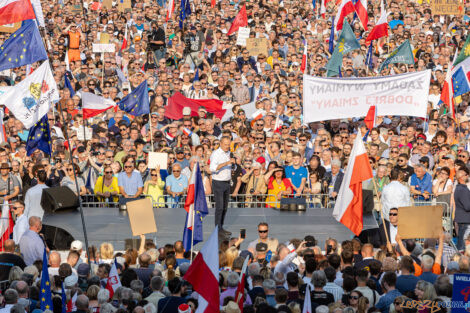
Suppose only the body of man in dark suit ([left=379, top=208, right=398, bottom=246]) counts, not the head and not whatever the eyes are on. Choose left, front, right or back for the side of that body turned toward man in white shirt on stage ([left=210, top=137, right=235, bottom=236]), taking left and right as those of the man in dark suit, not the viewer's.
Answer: right

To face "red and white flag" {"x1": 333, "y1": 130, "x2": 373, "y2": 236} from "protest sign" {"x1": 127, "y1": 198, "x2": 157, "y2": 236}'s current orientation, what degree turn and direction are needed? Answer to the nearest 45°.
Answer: approximately 90° to its right

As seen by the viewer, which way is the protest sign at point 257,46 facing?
toward the camera

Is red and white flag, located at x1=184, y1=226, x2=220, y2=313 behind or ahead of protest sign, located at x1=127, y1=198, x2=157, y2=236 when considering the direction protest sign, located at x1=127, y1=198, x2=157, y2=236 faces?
behind

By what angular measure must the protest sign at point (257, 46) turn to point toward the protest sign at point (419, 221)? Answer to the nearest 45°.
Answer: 0° — it already faces it

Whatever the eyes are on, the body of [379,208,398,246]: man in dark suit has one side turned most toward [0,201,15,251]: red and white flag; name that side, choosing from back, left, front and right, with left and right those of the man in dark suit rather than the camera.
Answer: right

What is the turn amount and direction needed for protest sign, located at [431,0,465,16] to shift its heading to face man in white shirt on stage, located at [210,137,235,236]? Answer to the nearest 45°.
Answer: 0° — it already faces them

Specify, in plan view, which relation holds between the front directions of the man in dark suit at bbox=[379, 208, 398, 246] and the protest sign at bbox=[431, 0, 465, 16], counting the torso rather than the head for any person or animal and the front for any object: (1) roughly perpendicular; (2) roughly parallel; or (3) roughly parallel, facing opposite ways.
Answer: roughly parallel

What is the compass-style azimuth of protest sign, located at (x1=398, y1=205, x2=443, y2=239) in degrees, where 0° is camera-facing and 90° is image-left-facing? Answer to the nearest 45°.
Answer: approximately 180°

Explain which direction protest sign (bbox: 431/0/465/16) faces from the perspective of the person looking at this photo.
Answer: facing the viewer

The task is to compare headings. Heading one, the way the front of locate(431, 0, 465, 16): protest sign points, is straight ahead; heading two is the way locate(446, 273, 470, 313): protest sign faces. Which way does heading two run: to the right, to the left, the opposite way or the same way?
the same way

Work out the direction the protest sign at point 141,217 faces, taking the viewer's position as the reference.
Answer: facing away from the viewer

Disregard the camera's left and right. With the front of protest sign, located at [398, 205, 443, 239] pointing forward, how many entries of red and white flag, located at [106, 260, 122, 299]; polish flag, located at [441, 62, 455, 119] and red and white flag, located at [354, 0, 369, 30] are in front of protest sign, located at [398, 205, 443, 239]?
2

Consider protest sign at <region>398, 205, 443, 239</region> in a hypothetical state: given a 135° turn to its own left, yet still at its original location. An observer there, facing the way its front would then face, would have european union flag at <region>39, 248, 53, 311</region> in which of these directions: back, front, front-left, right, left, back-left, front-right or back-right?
front
